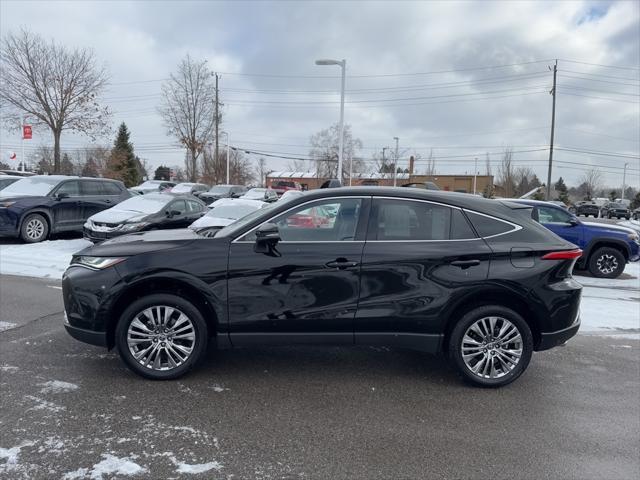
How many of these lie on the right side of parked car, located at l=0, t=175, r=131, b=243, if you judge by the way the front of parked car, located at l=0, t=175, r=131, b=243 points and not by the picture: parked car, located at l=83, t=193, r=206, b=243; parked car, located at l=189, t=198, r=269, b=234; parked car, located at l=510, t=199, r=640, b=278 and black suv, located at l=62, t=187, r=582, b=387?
0

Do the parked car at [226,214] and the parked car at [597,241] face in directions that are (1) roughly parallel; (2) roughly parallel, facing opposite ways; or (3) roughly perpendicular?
roughly perpendicular

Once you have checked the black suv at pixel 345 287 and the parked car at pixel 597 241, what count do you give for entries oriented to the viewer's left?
1

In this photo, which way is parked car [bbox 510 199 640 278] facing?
to the viewer's right

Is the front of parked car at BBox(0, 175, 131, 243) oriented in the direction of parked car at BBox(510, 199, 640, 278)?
no

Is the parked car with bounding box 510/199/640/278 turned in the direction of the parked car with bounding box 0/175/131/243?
no

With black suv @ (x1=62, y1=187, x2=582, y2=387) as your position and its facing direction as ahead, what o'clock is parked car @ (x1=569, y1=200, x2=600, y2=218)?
The parked car is roughly at 4 o'clock from the black suv.

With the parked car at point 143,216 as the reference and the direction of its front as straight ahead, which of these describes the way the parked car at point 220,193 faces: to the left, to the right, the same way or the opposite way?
the same way

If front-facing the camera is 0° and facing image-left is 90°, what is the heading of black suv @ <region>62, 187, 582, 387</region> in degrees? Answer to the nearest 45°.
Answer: approximately 90°

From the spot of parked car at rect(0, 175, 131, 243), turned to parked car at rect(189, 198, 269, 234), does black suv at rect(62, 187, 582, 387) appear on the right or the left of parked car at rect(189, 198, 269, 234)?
right

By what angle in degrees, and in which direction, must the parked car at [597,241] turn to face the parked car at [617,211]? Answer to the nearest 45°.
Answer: approximately 90° to its left

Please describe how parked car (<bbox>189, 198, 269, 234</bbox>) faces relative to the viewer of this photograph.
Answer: facing the viewer and to the left of the viewer

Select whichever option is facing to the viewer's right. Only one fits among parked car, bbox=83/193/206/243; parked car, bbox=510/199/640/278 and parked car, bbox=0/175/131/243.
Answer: parked car, bbox=510/199/640/278

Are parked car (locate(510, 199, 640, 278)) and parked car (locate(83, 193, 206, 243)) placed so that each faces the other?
no

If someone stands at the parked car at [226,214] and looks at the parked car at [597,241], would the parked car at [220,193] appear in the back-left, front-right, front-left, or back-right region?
back-left

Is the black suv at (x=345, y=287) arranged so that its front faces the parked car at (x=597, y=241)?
no

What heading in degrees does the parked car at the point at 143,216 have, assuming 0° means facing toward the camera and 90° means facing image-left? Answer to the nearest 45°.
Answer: approximately 45°

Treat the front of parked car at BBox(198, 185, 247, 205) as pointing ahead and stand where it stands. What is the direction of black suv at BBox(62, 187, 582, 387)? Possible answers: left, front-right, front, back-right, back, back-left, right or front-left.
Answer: front-left

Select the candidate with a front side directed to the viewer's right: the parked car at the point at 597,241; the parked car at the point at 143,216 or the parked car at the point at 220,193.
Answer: the parked car at the point at 597,241
